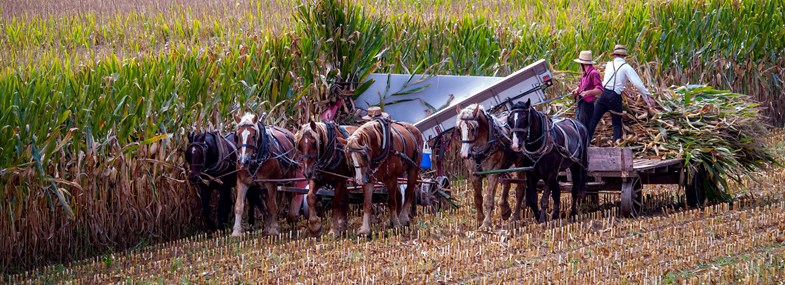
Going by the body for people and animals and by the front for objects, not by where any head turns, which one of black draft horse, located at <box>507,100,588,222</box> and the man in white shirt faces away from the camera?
the man in white shirt

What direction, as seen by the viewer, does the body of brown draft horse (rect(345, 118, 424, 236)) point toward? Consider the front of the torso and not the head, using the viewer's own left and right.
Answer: facing the viewer and to the left of the viewer

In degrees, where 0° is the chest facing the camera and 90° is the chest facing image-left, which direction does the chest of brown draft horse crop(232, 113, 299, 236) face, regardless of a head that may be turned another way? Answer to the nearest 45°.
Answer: approximately 45°

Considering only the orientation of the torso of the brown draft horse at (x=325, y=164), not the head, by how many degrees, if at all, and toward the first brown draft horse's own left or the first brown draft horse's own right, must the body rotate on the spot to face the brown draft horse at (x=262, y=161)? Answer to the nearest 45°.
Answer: approximately 90° to the first brown draft horse's own right

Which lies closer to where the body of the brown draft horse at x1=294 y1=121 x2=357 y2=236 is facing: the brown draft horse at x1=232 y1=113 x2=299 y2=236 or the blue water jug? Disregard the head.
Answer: the brown draft horse

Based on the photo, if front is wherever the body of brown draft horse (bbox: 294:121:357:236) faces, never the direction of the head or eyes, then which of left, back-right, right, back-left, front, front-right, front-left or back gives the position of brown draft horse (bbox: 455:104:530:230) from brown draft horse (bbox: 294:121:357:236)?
back-left

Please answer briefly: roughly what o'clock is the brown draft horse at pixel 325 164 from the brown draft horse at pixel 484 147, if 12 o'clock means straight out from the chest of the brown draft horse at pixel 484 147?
the brown draft horse at pixel 325 164 is roughly at 1 o'clock from the brown draft horse at pixel 484 147.

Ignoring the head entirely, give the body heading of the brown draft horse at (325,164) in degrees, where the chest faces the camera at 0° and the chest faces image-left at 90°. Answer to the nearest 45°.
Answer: approximately 45°

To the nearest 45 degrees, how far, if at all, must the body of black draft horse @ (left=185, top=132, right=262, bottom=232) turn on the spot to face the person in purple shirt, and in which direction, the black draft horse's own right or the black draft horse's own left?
approximately 135° to the black draft horse's own left

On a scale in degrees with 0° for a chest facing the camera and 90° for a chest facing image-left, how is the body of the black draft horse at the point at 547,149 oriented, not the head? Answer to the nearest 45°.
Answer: approximately 45°
